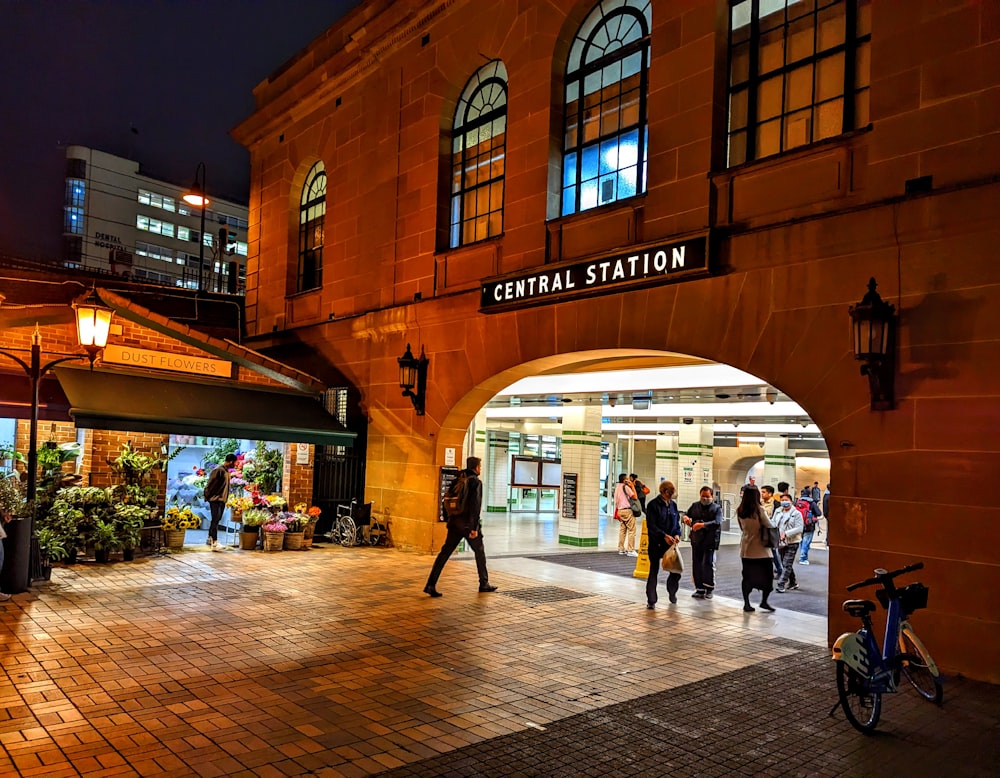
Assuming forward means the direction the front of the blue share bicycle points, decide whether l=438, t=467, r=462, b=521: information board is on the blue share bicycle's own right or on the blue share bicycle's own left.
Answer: on the blue share bicycle's own left

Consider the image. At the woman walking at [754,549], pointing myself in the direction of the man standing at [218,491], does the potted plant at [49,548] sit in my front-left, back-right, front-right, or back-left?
front-left

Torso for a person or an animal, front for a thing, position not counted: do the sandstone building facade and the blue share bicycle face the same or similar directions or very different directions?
very different directions

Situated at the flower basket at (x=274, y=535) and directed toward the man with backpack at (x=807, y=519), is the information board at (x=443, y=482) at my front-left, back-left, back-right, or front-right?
front-right

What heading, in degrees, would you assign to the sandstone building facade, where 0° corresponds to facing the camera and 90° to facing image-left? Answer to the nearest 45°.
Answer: approximately 45°

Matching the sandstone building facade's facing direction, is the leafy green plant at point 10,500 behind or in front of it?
in front

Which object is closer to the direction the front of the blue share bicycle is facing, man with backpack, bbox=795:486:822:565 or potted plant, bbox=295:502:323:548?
the man with backpack
